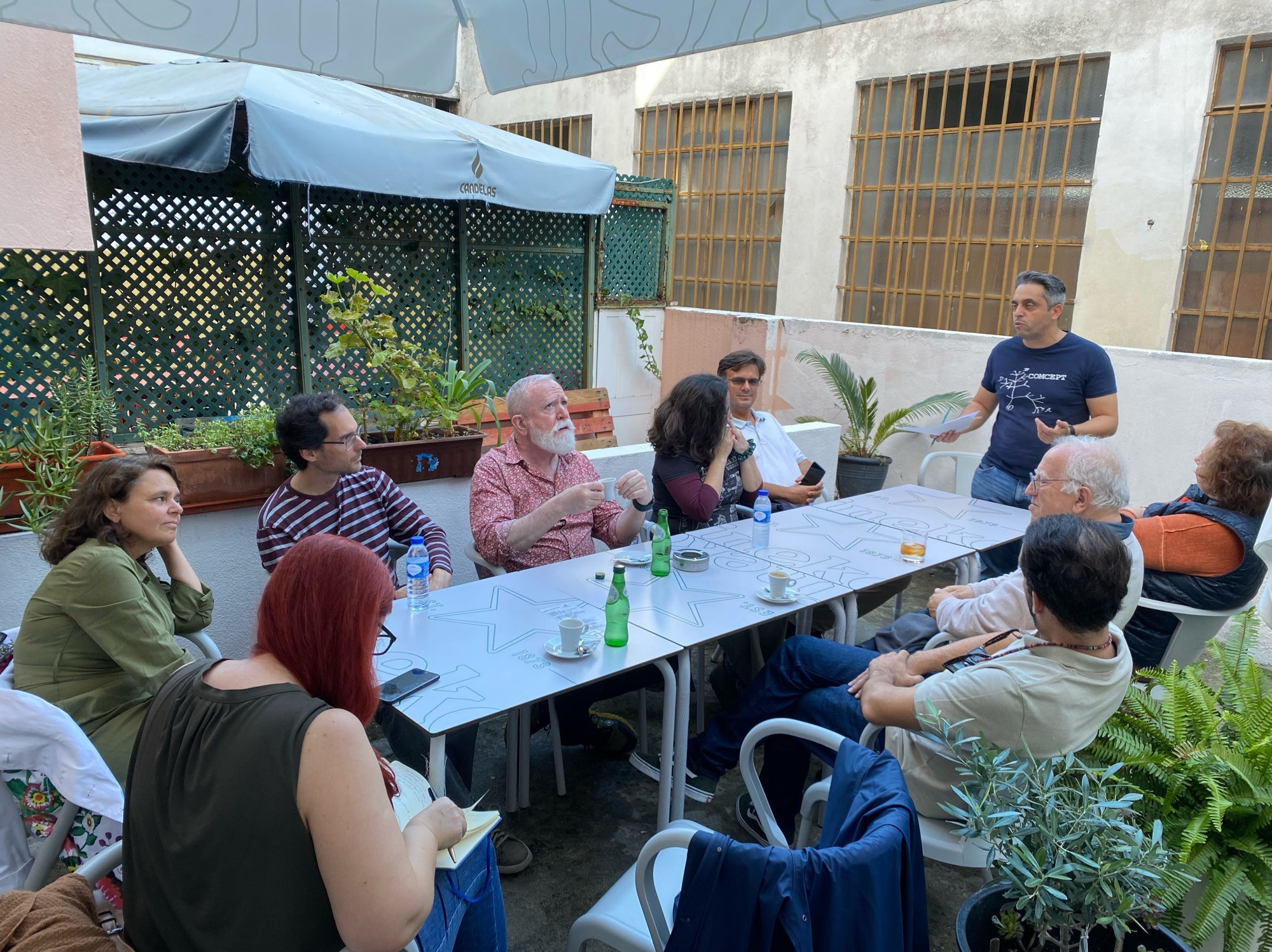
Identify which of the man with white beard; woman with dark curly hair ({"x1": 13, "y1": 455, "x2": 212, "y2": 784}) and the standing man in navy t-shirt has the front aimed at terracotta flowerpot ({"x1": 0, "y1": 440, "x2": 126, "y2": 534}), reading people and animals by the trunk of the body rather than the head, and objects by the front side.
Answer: the standing man in navy t-shirt

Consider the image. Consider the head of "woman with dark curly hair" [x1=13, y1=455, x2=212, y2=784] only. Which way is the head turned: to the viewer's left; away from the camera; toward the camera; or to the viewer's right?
to the viewer's right

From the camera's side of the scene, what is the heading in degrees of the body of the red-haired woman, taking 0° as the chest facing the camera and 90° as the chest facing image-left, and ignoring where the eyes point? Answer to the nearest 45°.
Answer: approximately 225°

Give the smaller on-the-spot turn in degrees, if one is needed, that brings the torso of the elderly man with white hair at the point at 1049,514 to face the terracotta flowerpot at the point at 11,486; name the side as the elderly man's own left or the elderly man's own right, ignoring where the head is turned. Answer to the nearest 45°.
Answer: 0° — they already face it

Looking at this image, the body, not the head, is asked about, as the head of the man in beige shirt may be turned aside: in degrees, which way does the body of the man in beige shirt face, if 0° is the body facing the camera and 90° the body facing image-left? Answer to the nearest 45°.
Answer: approximately 135°

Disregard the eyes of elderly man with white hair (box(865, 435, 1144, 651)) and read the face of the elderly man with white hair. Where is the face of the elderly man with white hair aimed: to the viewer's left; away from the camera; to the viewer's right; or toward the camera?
to the viewer's left

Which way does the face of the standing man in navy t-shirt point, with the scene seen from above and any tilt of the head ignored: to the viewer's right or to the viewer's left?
to the viewer's left

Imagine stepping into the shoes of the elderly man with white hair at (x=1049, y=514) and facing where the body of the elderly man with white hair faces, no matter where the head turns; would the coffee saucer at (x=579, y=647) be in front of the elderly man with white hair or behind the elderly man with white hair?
in front

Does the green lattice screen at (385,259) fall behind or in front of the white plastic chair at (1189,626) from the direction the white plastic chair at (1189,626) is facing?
in front

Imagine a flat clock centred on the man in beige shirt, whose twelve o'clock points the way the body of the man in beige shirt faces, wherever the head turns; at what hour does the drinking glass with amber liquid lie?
The drinking glass with amber liquid is roughly at 1 o'clock from the man in beige shirt.

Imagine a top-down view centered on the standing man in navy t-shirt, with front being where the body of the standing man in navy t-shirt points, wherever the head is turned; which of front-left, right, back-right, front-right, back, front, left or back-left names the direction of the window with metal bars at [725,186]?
right

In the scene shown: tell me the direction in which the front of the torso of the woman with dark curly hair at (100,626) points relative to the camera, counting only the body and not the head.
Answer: to the viewer's right

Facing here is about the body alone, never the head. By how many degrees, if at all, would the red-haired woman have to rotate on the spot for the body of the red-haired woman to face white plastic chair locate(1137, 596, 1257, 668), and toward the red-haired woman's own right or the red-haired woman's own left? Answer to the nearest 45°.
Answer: approximately 45° to the red-haired woman's own right
